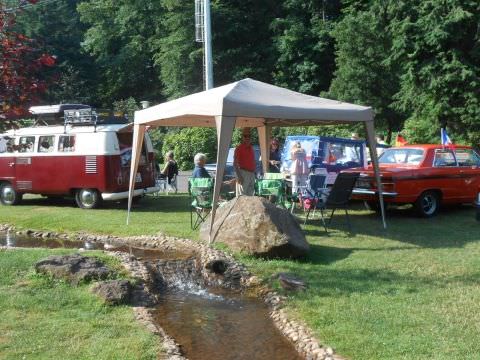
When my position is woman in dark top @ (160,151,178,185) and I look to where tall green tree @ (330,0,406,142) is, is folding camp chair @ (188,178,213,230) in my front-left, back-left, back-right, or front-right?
back-right

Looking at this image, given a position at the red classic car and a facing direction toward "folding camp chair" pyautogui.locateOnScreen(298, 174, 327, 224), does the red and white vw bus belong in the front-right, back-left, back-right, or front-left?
front-right

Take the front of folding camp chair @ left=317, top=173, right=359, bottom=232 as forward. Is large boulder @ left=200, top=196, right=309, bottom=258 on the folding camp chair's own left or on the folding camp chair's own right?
on the folding camp chair's own left

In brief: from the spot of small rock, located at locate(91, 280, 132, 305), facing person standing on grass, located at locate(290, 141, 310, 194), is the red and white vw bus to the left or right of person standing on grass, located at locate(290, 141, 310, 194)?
left

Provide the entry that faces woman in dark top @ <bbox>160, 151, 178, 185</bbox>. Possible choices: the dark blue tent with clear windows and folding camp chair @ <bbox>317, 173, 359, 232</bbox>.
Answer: the folding camp chair
